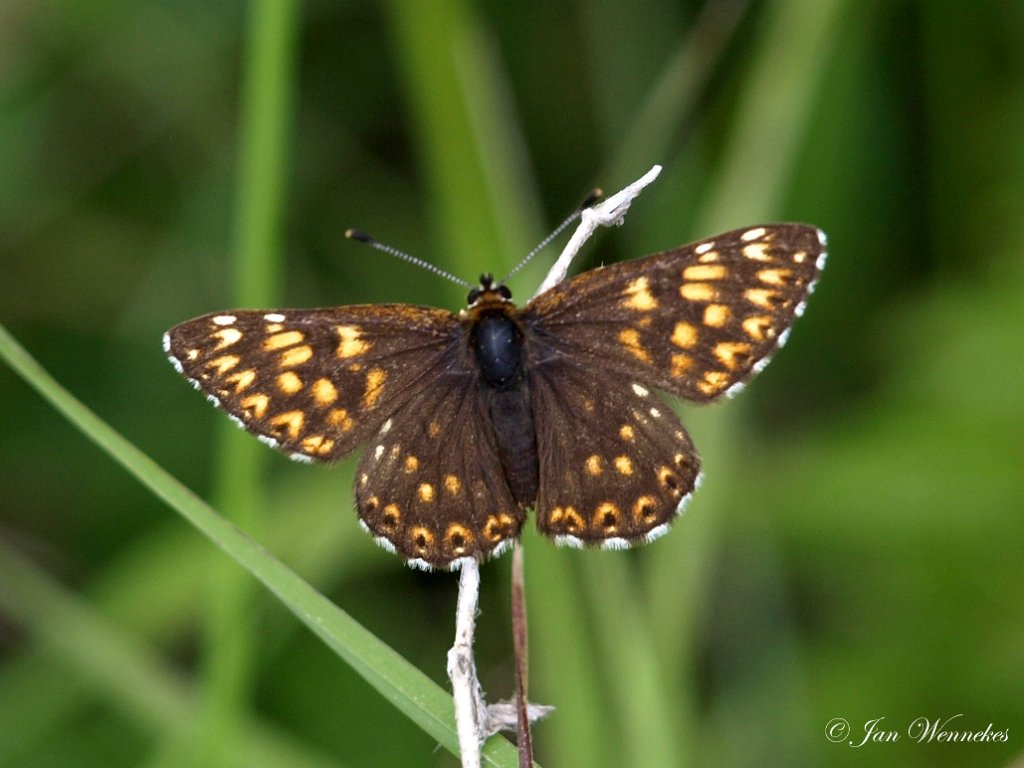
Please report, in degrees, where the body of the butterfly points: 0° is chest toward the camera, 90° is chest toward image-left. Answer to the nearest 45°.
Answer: approximately 180°

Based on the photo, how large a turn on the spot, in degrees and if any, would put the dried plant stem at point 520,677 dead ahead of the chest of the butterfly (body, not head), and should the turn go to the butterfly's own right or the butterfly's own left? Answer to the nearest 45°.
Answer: approximately 180°
